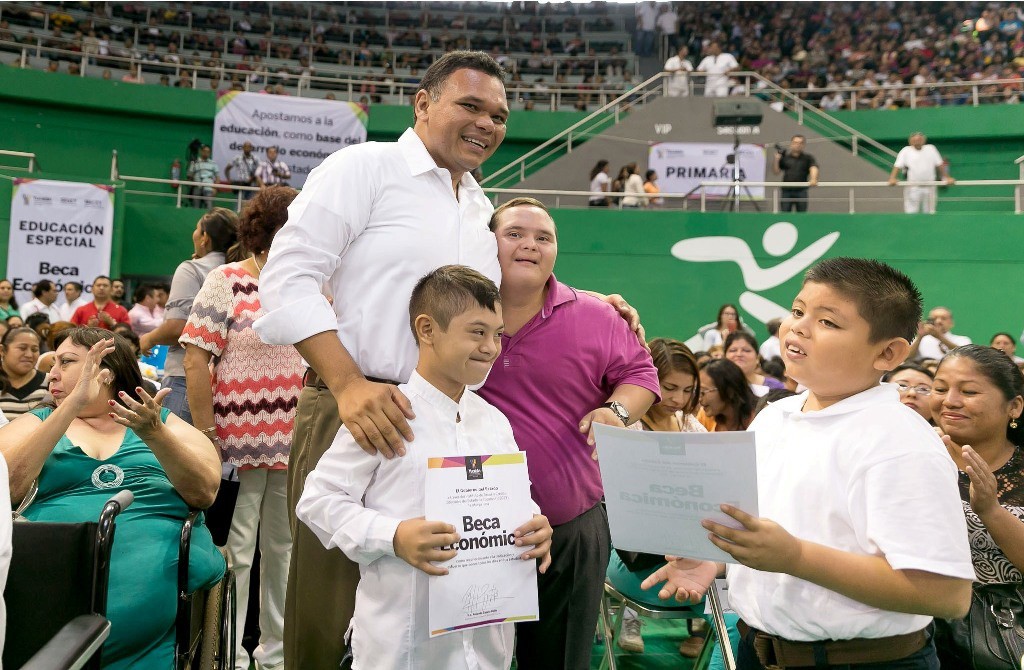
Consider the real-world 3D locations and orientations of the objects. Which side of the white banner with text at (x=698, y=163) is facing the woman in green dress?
front

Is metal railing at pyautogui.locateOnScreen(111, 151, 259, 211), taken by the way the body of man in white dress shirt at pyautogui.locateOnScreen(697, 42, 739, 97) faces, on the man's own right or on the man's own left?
on the man's own right

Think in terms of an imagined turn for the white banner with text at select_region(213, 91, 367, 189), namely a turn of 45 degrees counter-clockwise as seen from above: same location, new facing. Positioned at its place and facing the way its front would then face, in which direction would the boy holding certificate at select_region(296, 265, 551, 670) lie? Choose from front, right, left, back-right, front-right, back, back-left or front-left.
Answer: front-right

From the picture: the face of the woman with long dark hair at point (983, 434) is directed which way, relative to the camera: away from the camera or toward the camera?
toward the camera

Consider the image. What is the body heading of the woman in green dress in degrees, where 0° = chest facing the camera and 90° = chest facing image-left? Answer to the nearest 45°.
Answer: approximately 0°

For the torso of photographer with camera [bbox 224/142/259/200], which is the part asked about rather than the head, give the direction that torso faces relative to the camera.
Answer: toward the camera

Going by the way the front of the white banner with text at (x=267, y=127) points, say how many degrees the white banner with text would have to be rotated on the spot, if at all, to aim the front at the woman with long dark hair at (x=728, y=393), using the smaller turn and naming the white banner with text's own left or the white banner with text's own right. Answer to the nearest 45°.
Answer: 0° — it already faces them

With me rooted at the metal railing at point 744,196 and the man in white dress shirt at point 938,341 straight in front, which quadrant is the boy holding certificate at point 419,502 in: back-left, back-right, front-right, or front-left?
front-right

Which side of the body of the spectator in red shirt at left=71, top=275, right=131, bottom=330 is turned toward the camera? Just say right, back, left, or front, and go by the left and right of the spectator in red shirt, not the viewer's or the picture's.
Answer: front

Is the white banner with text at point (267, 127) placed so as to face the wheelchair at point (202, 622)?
yes

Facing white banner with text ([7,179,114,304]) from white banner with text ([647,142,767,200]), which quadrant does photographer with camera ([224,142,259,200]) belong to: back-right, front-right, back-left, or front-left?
front-right
